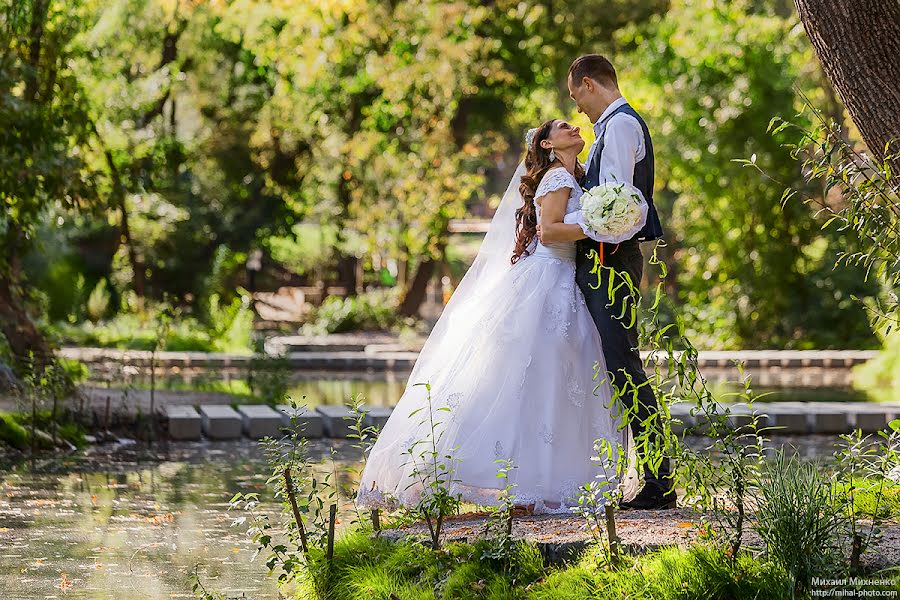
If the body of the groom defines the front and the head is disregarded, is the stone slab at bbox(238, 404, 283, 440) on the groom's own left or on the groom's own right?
on the groom's own right

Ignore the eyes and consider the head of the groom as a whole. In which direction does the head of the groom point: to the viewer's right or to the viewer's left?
to the viewer's left

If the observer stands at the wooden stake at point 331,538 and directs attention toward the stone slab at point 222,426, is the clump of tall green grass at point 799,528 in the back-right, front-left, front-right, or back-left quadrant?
back-right

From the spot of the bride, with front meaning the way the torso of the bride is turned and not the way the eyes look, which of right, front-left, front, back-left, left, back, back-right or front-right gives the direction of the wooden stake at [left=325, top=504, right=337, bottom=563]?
back-right

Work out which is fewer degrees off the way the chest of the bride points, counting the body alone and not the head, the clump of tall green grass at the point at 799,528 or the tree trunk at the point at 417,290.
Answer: the clump of tall green grass

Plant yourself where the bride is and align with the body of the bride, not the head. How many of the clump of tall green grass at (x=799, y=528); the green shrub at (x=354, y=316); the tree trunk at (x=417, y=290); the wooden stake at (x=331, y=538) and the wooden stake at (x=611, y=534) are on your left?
2

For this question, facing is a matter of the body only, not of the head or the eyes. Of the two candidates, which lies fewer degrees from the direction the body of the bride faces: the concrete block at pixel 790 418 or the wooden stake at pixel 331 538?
the concrete block

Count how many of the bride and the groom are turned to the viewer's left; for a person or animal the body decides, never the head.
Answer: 1

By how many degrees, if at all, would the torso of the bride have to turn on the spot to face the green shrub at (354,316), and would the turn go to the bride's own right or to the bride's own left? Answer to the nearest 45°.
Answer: approximately 90° to the bride's own left

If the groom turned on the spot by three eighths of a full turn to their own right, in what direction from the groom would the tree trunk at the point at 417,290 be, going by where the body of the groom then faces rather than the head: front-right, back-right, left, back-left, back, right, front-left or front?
front-left

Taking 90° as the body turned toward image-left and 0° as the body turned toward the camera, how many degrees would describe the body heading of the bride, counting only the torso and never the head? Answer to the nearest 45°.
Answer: approximately 270°

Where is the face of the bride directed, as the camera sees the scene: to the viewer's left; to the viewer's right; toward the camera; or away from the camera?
to the viewer's right

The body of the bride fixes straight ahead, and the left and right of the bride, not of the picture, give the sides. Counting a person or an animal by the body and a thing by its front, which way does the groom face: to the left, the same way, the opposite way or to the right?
the opposite way

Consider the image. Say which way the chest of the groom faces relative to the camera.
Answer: to the viewer's left
